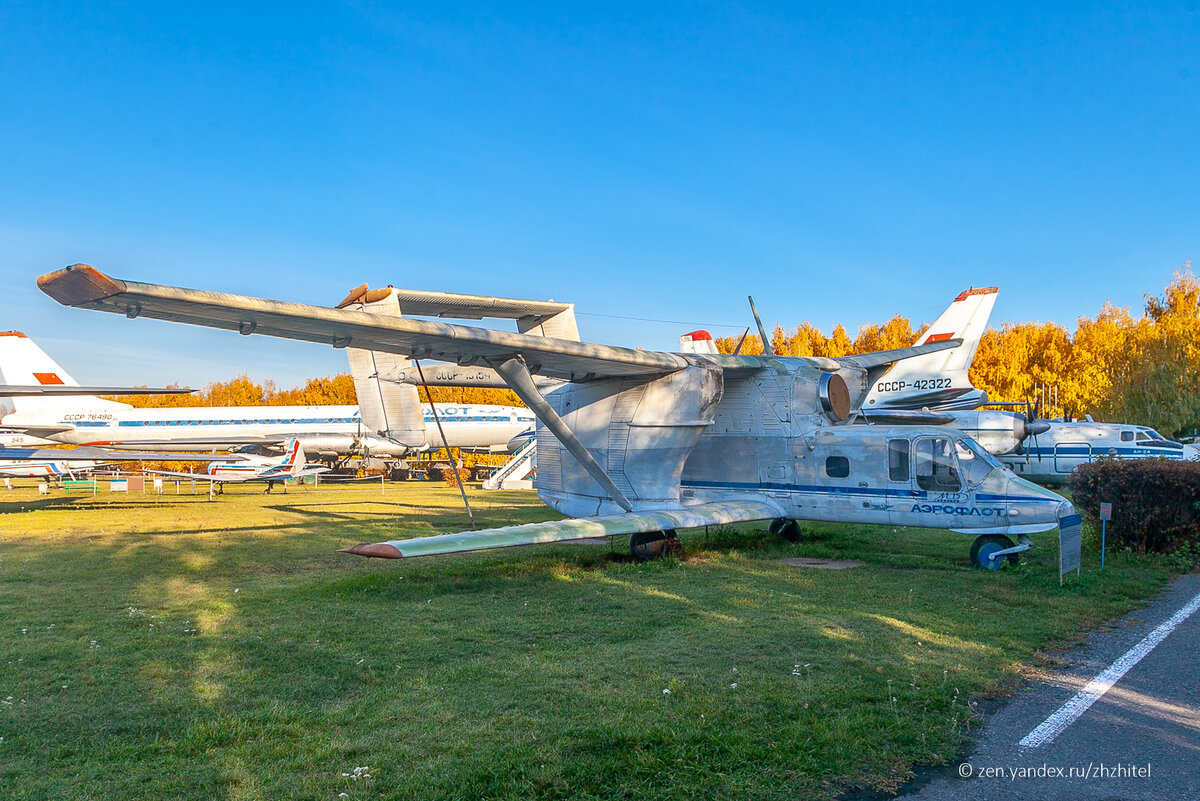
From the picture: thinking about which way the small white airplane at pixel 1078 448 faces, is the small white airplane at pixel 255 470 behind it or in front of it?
behind

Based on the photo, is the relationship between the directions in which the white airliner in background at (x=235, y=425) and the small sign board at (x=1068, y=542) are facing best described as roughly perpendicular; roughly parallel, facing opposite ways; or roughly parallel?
roughly perpendicular

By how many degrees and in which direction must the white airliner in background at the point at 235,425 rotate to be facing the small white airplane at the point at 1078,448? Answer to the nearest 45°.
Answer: approximately 45° to its right

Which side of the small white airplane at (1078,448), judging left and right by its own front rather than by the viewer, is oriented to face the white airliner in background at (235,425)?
back

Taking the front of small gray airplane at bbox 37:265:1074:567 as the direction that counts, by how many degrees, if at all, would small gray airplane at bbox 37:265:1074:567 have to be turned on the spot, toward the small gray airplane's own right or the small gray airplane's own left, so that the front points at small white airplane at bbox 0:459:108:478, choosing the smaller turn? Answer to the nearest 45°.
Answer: approximately 180°

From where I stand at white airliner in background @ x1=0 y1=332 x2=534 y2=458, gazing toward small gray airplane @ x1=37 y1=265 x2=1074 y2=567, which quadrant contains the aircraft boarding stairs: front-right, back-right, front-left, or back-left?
front-left

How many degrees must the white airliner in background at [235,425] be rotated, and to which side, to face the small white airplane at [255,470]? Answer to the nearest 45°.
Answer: approximately 90° to its right

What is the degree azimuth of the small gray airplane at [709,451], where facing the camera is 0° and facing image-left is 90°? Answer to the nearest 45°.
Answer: approximately 315°

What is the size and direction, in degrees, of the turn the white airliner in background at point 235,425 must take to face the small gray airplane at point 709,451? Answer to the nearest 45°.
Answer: approximately 90° to its right

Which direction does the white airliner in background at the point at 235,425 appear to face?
to the viewer's right

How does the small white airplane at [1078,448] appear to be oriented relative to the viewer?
to the viewer's right

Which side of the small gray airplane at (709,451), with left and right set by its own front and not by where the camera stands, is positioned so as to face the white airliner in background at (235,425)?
back
